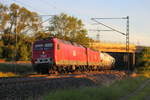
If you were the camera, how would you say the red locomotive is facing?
facing the viewer and to the left of the viewer
